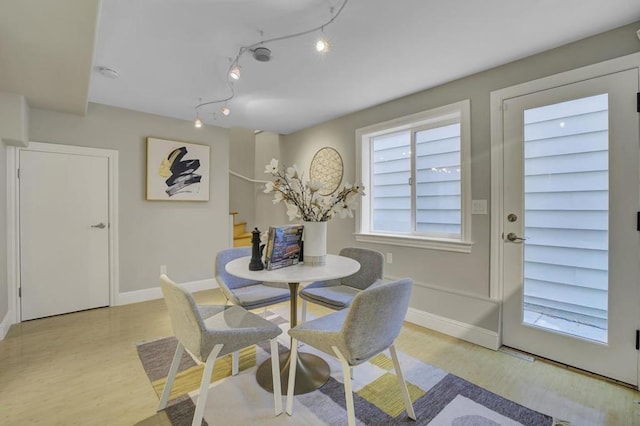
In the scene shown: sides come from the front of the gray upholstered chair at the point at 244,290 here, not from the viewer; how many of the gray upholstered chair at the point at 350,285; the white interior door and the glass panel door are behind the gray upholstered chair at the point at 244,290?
1

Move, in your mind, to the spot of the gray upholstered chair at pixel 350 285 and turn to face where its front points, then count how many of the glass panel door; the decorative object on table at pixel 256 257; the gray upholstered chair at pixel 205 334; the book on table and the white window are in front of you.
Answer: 3

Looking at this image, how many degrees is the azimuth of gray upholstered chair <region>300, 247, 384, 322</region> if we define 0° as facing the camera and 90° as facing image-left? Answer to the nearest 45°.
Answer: approximately 45°

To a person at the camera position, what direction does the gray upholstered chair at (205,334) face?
facing away from the viewer and to the right of the viewer

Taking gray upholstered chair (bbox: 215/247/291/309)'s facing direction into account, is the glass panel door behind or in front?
in front

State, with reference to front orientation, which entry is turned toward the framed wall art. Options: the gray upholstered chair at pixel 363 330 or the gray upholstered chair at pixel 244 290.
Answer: the gray upholstered chair at pixel 363 330

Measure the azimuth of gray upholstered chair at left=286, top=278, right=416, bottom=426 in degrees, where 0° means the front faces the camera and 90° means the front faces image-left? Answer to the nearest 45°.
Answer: approximately 135°

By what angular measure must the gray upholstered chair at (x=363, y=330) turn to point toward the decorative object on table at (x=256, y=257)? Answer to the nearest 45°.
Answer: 0° — it already faces it

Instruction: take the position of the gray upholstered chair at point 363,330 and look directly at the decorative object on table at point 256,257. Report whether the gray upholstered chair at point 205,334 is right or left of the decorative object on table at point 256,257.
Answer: left

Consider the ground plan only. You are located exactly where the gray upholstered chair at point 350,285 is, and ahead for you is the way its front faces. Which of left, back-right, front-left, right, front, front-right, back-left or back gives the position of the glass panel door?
back-left

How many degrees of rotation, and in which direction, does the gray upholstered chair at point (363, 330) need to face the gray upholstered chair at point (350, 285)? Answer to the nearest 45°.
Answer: approximately 45° to its right

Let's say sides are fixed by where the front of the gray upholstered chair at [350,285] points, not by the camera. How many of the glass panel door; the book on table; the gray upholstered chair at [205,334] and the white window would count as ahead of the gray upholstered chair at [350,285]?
2

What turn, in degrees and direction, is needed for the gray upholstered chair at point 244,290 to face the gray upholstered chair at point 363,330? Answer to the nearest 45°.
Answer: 0° — it already faces it

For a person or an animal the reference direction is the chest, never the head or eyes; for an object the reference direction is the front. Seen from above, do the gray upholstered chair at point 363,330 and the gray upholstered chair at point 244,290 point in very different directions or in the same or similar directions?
very different directions

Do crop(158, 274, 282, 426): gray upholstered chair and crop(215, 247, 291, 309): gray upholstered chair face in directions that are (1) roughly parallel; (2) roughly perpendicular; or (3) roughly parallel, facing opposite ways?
roughly perpendicular
